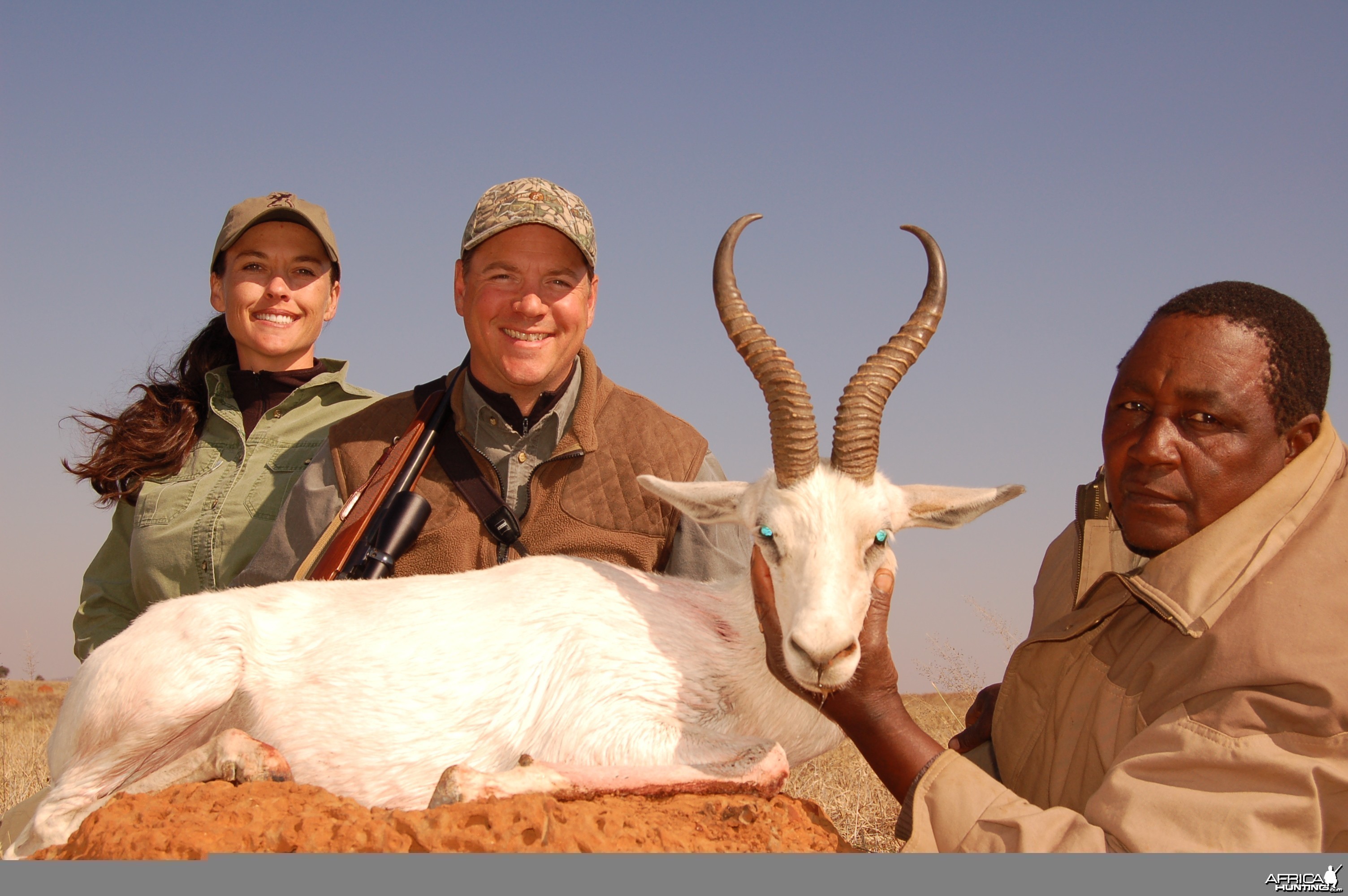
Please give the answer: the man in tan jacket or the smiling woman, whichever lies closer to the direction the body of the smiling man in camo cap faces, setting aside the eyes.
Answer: the man in tan jacket

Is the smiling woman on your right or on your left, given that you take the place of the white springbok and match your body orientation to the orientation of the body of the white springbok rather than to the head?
on your left

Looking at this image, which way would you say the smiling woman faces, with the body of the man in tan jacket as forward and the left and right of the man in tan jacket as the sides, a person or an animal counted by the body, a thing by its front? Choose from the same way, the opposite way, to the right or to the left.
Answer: to the left

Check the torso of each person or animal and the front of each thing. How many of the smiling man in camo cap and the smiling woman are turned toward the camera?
2

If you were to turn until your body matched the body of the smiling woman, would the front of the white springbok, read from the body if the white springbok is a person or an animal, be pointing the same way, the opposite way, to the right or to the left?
to the left

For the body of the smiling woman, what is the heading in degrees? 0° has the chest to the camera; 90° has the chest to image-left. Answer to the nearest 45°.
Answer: approximately 0°

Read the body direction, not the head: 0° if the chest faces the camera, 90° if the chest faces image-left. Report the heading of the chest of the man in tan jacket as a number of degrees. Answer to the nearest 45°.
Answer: approximately 45°

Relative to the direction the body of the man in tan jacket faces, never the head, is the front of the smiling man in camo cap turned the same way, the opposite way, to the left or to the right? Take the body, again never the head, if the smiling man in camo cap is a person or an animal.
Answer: to the left

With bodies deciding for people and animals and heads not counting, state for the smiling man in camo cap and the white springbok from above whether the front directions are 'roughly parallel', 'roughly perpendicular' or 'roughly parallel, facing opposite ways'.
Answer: roughly perpendicular

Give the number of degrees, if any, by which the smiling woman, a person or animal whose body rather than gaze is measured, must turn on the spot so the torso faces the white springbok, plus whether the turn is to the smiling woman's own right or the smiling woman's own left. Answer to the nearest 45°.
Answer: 0° — they already face it

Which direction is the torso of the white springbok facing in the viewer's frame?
to the viewer's right

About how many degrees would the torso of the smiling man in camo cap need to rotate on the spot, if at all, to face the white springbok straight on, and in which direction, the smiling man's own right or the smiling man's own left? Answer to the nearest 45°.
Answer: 0° — they already face it
